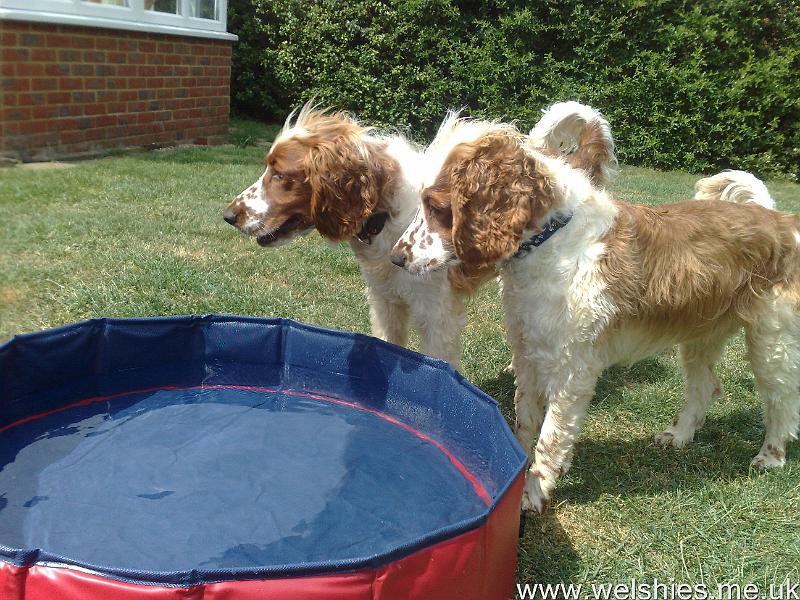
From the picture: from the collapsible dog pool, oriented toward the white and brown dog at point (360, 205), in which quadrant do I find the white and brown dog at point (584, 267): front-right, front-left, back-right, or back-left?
front-right

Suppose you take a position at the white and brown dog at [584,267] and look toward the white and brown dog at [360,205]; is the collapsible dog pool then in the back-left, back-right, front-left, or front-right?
front-left

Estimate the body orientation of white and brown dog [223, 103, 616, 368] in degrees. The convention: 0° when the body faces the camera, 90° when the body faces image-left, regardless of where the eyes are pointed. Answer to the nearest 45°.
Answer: approximately 90°

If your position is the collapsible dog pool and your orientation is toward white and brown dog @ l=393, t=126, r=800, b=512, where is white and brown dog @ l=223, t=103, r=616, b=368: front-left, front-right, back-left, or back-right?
front-left
